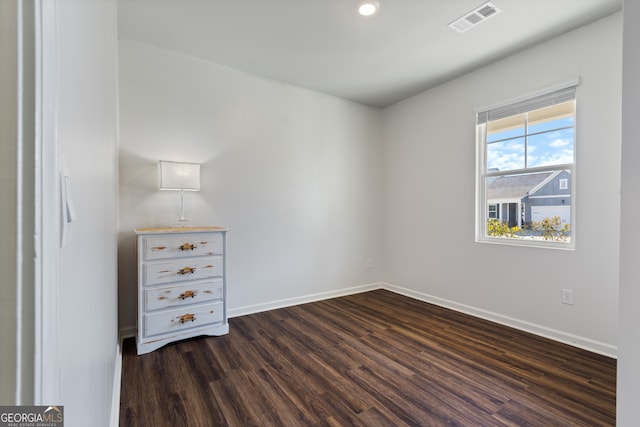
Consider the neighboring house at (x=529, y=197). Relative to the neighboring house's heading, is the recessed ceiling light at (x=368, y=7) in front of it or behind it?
in front
